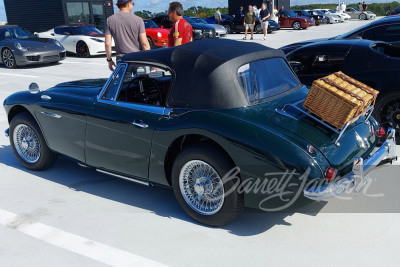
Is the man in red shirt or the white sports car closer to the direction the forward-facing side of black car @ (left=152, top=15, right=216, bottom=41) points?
the man in red shirt

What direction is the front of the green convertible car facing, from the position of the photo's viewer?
facing away from the viewer and to the left of the viewer

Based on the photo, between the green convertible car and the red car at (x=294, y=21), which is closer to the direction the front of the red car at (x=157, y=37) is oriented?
the green convertible car

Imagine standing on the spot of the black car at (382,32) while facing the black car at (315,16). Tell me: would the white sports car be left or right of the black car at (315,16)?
left

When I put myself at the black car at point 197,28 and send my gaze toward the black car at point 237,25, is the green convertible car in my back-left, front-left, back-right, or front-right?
back-right
